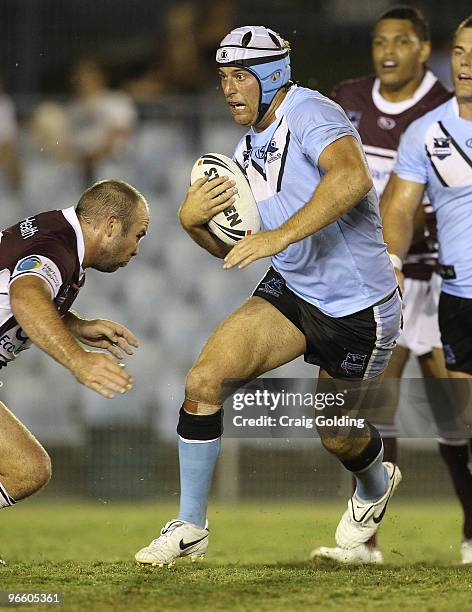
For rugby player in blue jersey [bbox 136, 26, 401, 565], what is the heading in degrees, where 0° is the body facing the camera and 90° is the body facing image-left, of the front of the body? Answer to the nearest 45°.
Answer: approximately 45°

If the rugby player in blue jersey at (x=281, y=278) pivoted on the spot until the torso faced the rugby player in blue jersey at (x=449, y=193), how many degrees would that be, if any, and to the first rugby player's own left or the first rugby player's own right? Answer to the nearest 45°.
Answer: approximately 180°

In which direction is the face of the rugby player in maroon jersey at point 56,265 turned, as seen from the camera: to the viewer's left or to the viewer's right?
to the viewer's right

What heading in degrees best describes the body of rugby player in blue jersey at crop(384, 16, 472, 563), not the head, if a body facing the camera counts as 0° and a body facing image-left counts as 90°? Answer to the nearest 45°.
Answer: approximately 0°

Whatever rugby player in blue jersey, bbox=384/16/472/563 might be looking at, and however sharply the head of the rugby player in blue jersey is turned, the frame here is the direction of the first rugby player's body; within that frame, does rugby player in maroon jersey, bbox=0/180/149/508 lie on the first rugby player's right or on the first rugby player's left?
on the first rugby player's right
